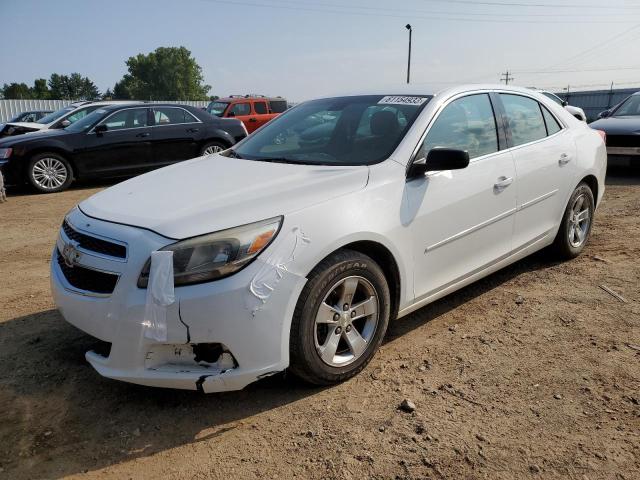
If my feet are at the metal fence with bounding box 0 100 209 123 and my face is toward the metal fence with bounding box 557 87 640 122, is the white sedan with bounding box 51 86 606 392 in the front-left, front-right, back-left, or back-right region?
front-right

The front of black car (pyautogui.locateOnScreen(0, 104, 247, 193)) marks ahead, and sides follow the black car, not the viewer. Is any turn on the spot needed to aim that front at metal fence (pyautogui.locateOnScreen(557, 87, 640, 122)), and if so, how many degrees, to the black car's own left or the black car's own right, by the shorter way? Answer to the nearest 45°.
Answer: approximately 135° to the black car's own right

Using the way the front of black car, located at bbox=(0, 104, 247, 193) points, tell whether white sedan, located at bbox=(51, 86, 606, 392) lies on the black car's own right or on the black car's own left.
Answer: on the black car's own left

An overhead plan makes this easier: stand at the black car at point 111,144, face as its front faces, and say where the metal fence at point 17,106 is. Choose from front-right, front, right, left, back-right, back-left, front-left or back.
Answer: right

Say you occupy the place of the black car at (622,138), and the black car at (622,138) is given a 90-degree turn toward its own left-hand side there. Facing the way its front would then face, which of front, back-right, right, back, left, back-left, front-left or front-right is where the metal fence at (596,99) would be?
back-left

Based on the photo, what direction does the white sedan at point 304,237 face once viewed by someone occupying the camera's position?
facing the viewer and to the left of the viewer

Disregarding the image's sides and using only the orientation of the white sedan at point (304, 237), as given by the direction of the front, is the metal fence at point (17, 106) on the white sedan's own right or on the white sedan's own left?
on the white sedan's own right

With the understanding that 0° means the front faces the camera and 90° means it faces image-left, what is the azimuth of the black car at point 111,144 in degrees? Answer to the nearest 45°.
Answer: approximately 90°

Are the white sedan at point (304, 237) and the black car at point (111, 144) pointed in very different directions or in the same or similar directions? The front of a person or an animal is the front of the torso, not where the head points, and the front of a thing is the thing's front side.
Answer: same or similar directions

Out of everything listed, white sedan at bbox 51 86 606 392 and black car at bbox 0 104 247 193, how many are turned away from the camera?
0

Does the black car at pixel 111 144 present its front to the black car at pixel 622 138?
no

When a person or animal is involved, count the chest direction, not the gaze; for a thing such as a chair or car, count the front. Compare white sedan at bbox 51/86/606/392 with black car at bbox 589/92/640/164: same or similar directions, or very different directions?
same or similar directions

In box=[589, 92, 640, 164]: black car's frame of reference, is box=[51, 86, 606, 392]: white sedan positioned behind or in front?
in front

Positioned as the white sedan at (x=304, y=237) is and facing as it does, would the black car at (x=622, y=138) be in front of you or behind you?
behind

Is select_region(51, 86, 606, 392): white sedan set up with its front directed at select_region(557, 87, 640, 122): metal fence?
no
